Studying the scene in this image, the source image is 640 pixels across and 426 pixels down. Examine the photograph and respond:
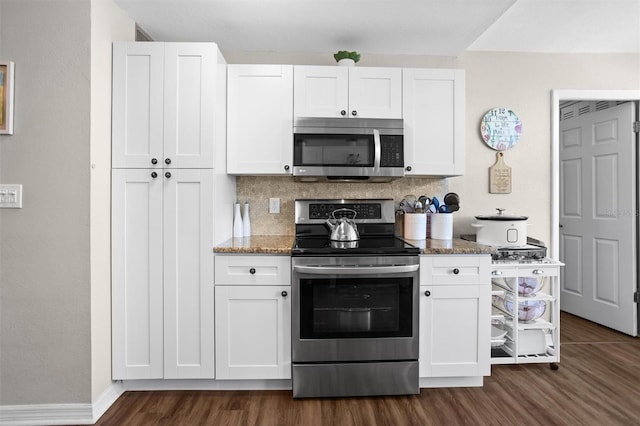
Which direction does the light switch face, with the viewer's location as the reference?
facing the viewer

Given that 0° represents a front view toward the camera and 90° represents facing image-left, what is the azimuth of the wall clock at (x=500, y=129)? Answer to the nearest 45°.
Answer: approximately 0°

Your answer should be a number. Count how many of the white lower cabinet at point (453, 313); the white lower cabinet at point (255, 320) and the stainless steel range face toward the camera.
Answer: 3

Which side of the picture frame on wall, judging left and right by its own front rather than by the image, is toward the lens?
front

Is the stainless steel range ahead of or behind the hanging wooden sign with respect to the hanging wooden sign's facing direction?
ahead

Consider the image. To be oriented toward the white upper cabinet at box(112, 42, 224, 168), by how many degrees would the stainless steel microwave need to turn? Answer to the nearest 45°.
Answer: approximately 90° to its right

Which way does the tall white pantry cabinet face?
toward the camera

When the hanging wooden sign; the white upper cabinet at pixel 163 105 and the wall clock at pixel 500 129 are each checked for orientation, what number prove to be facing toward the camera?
3

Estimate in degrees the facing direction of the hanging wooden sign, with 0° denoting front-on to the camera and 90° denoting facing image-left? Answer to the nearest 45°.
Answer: approximately 0°

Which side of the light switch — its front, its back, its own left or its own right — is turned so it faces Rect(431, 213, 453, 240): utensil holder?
left

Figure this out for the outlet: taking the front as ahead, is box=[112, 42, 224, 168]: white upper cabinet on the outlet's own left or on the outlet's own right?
on the outlet's own right

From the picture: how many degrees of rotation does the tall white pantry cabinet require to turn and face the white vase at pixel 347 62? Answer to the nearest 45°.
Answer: approximately 90° to its left

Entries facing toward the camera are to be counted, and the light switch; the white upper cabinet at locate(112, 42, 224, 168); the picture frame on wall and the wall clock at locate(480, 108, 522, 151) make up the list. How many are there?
4

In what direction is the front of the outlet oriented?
toward the camera

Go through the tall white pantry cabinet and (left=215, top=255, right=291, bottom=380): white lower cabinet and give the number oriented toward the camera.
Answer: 2

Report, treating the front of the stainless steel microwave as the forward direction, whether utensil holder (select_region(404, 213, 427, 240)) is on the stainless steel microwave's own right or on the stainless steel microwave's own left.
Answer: on the stainless steel microwave's own left

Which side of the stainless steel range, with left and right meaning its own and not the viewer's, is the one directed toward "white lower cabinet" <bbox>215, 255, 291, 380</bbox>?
right
